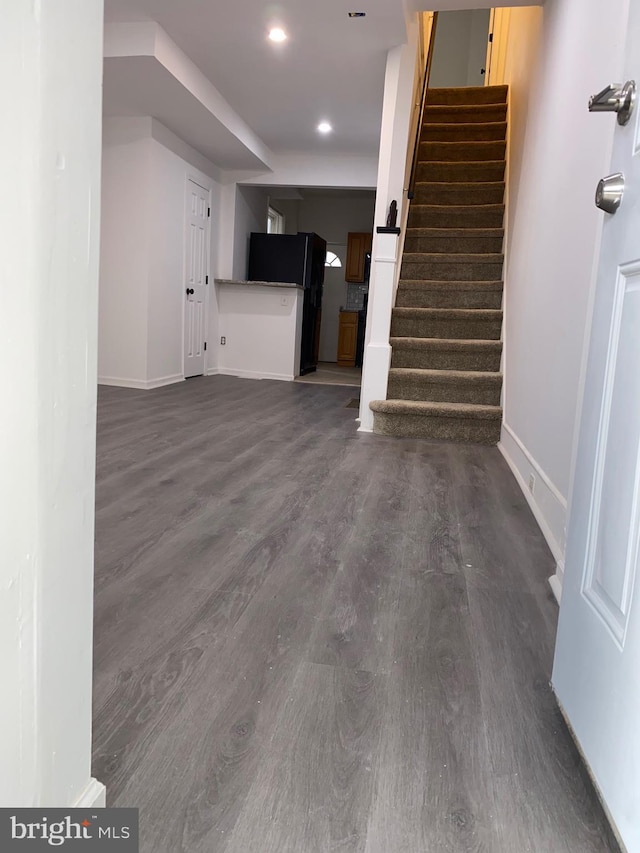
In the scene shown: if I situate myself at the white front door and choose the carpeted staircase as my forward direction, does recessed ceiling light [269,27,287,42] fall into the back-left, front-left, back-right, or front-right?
front-left

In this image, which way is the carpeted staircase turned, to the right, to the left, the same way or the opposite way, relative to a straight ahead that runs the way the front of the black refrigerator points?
to the right

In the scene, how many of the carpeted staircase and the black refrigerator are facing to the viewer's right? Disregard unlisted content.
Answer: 1

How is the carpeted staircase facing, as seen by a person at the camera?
facing the viewer

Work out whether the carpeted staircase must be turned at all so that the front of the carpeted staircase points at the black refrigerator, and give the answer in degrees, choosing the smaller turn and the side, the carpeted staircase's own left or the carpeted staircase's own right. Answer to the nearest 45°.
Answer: approximately 135° to the carpeted staircase's own right

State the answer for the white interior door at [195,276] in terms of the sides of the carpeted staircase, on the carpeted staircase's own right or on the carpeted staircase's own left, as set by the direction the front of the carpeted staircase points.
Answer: on the carpeted staircase's own right

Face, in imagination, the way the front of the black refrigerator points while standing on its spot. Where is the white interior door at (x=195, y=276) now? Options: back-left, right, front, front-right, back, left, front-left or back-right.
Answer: back-right

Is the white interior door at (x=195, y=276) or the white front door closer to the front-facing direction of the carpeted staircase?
the white front door

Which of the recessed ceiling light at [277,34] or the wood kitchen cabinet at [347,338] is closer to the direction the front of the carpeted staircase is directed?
the recessed ceiling light

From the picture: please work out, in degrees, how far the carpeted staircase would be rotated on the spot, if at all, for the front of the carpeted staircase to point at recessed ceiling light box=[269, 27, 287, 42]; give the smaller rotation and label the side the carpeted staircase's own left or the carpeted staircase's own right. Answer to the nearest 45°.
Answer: approximately 45° to the carpeted staircase's own right
